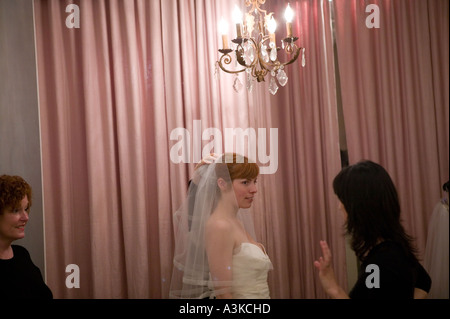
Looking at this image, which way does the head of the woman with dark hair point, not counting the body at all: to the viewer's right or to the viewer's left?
to the viewer's left

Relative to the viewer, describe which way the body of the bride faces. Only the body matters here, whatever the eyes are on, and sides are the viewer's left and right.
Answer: facing to the right of the viewer

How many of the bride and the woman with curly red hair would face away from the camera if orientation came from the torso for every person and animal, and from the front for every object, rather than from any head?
0

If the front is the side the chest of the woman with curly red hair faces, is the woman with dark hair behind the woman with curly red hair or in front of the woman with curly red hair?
in front

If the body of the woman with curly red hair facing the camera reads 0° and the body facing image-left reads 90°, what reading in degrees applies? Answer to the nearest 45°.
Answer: approximately 315°

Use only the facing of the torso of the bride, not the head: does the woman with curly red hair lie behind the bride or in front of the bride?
behind

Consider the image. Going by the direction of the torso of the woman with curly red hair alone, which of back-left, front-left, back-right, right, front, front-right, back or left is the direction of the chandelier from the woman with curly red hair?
front-left

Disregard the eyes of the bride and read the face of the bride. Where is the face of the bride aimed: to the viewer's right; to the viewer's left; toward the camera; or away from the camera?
to the viewer's right
